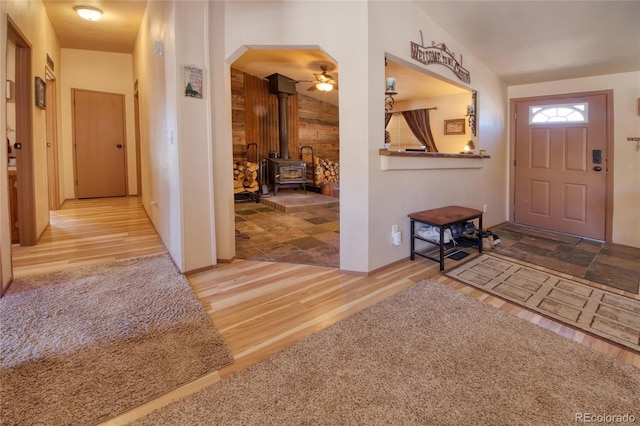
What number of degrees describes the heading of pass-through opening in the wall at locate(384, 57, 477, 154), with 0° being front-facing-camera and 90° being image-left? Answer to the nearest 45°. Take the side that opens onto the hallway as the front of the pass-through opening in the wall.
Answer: approximately 315°

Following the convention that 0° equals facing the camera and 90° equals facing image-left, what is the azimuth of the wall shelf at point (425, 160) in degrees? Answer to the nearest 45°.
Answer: approximately 315°

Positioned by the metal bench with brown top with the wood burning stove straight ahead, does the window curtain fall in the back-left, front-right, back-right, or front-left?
front-right

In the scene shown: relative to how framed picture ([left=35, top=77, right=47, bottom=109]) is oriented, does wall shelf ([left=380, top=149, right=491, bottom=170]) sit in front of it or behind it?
in front

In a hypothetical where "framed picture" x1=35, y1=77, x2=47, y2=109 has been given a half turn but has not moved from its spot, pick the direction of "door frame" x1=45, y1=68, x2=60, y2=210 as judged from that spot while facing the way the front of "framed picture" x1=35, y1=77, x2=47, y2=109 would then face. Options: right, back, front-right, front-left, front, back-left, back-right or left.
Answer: front-right

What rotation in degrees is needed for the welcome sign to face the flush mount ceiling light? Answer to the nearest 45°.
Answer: approximately 135° to its right

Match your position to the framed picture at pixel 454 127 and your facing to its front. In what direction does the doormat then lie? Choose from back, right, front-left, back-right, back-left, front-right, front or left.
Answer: front

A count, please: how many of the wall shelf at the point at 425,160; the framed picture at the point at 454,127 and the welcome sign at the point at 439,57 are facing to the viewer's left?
0

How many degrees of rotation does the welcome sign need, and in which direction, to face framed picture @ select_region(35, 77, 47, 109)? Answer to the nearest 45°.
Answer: approximately 135° to its right

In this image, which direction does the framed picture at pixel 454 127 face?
toward the camera

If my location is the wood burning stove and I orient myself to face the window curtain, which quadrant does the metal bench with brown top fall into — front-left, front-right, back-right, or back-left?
front-right

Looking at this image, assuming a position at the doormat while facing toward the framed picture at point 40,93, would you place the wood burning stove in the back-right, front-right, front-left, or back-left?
front-right

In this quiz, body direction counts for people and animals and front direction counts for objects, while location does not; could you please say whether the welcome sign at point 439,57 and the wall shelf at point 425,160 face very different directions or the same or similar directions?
same or similar directions

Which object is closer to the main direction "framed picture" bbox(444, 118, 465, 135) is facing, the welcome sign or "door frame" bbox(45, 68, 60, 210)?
the welcome sign

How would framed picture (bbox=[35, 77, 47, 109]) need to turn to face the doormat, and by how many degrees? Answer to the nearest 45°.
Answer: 0° — it already faces it

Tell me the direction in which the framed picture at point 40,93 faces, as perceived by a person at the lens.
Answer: facing the viewer and to the right of the viewer

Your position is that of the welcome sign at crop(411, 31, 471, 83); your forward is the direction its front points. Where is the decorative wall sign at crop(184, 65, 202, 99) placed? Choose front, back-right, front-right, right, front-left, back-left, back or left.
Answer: right

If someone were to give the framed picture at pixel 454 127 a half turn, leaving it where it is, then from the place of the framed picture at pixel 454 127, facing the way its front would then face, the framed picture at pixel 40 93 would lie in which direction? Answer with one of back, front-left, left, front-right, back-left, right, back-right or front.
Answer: back-left

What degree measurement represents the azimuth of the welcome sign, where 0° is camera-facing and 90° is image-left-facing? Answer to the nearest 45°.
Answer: approximately 315°
